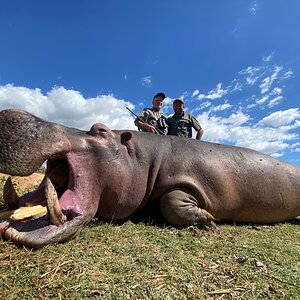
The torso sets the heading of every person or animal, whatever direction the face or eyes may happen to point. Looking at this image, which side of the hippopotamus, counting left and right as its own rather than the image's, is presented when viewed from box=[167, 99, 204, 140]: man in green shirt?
right

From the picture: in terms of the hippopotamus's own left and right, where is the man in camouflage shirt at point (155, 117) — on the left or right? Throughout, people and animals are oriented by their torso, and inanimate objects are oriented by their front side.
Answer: on its right

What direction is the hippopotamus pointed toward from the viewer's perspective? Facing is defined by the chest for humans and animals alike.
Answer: to the viewer's left
